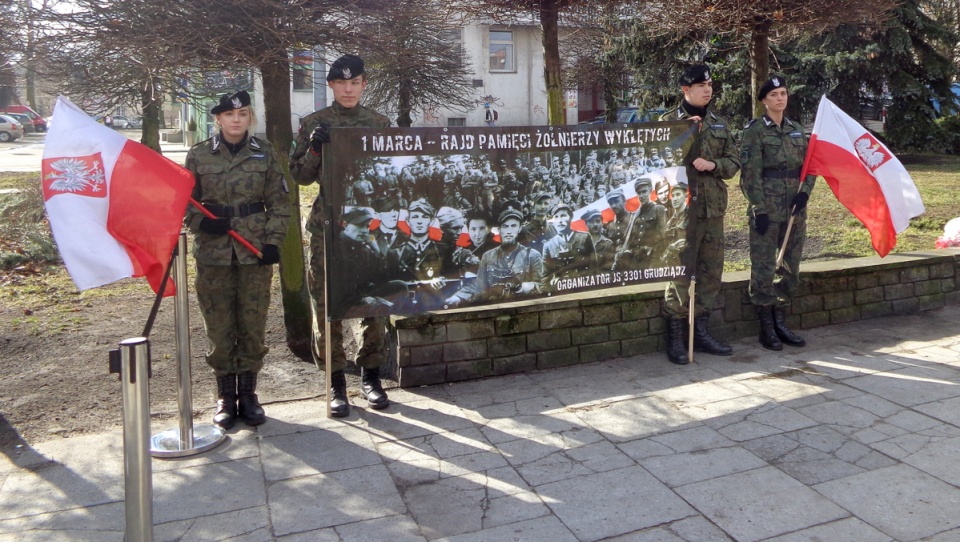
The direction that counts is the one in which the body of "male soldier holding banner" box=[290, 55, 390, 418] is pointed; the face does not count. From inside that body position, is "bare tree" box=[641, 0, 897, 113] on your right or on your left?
on your left

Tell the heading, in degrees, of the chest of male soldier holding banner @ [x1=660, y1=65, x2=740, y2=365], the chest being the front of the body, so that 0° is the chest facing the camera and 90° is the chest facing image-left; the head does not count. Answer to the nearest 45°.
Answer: approximately 315°

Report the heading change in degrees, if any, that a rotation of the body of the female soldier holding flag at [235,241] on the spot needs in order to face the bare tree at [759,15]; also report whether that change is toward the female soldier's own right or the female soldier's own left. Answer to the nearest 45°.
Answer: approximately 135° to the female soldier's own left

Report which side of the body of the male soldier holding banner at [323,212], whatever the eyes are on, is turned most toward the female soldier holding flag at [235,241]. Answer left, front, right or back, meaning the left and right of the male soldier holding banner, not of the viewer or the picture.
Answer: right

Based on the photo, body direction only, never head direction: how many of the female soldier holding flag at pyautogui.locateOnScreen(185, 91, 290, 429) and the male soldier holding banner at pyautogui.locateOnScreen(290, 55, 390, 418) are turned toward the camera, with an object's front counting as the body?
2

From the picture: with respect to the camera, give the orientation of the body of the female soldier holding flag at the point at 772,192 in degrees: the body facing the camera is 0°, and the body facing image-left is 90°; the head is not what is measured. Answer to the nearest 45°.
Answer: approximately 315°

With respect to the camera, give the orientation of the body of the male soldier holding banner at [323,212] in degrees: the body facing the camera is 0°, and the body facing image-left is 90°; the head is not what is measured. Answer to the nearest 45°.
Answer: approximately 0°

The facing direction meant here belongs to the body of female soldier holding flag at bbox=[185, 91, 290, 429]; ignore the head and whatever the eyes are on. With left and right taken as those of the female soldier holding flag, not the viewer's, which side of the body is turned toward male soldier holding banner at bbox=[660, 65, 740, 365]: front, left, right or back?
left

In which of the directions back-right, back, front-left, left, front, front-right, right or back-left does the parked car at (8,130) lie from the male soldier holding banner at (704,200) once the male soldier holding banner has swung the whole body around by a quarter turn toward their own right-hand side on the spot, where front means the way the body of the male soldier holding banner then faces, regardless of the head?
right
